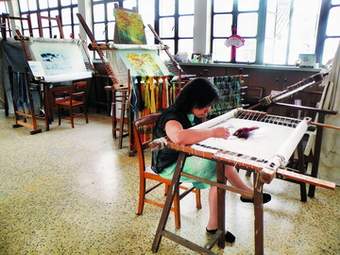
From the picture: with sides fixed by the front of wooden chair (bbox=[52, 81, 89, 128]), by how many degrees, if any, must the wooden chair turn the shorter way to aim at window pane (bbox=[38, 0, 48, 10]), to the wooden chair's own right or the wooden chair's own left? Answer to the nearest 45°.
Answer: approximately 135° to the wooden chair's own right

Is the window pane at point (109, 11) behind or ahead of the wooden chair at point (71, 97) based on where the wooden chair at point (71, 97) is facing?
behind

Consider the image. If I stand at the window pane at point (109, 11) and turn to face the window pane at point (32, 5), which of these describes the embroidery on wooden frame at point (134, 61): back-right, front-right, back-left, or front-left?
back-left

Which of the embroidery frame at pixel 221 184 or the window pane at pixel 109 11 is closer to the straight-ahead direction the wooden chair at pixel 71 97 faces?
the embroidery frame

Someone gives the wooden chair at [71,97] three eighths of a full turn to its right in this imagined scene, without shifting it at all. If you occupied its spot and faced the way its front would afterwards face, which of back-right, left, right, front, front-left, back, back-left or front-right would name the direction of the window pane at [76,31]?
front

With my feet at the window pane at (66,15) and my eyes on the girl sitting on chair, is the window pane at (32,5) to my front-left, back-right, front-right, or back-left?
back-right

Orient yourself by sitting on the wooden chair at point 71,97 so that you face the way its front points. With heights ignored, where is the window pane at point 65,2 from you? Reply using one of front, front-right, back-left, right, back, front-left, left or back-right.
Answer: back-right

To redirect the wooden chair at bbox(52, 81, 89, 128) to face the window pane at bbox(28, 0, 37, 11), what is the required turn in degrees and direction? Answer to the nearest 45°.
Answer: approximately 135° to its right

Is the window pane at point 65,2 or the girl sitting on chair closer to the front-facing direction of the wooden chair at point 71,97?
the girl sitting on chair
